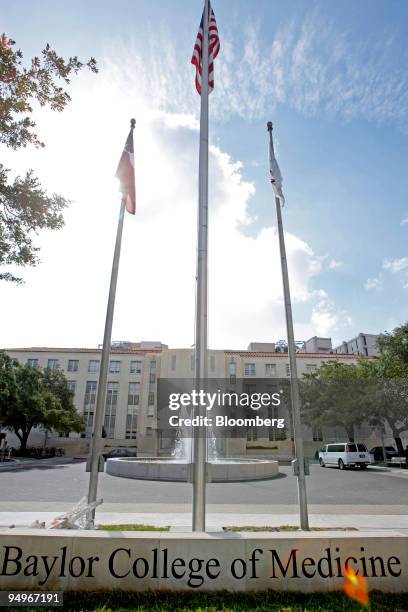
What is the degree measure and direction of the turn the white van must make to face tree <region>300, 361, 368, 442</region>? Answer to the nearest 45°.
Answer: approximately 45° to its right

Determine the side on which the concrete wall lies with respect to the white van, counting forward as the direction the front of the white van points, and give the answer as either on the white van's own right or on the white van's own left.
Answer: on the white van's own left

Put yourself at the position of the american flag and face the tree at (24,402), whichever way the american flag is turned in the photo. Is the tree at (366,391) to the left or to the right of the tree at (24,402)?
right

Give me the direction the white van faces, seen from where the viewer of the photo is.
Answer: facing away from the viewer and to the left of the viewer

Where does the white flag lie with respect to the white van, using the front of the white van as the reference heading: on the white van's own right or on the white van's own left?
on the white van's own left

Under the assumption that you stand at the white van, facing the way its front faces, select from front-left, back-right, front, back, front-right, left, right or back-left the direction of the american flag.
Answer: back-left
